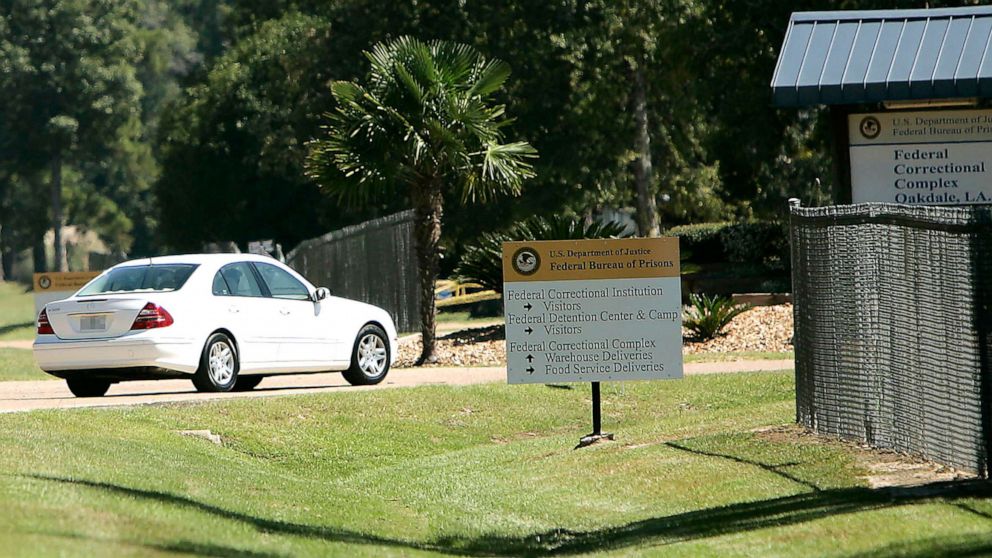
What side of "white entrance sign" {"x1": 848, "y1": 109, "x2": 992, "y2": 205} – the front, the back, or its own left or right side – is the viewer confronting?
front

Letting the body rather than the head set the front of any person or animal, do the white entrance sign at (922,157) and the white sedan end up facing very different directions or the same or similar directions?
very different directions

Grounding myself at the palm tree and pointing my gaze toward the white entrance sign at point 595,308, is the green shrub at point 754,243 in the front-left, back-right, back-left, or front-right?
back-left

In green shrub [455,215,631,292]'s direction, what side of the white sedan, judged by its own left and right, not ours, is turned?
front

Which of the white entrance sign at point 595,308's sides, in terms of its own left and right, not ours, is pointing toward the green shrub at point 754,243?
back

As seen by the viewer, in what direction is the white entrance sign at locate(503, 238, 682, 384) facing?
toward the camera

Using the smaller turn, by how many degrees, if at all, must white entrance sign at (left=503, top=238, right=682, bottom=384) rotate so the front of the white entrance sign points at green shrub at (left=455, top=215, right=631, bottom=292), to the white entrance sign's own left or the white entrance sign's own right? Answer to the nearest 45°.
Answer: approximately 180°

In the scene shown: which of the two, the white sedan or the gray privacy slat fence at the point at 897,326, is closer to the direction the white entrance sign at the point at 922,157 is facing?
the gray privacy slat fence

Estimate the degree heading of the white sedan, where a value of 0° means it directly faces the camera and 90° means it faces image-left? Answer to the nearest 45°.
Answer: approximately 225°

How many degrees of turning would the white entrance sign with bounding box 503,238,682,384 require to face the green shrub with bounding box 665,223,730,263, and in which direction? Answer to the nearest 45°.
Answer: approximately 180°

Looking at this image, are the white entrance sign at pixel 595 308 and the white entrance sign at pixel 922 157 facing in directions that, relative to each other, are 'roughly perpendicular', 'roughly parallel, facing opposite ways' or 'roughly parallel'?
roughly parallel
